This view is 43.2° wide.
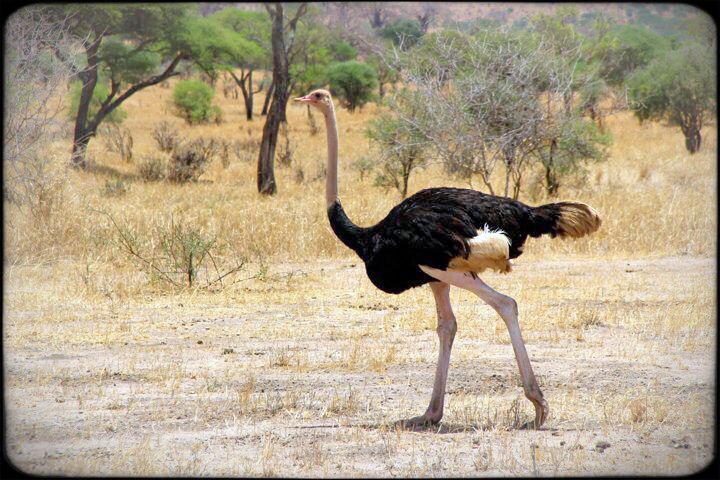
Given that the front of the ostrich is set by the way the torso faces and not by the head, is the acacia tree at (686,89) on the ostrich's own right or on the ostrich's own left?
on the ostrich's own right

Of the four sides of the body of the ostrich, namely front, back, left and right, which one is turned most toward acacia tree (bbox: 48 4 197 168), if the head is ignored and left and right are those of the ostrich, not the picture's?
right

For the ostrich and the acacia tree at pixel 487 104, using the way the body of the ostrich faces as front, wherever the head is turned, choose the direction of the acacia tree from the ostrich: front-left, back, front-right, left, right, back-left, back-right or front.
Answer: right

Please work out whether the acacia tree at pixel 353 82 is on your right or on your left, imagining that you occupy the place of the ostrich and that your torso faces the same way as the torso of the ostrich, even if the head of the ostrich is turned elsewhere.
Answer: on your right

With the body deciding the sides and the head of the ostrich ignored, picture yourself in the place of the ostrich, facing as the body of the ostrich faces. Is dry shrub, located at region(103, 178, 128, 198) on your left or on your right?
on your right

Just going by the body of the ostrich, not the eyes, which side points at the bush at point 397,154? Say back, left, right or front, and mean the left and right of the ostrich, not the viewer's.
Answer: right

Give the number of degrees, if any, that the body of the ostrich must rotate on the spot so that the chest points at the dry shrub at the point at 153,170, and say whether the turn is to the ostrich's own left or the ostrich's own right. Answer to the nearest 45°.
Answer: approximately 45° to the ostrich's own right

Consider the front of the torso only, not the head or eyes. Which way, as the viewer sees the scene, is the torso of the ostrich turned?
to the viewer's left

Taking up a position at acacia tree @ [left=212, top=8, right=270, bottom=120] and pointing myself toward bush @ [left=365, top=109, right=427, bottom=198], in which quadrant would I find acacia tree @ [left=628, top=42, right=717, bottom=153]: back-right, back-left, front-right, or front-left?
front-left
